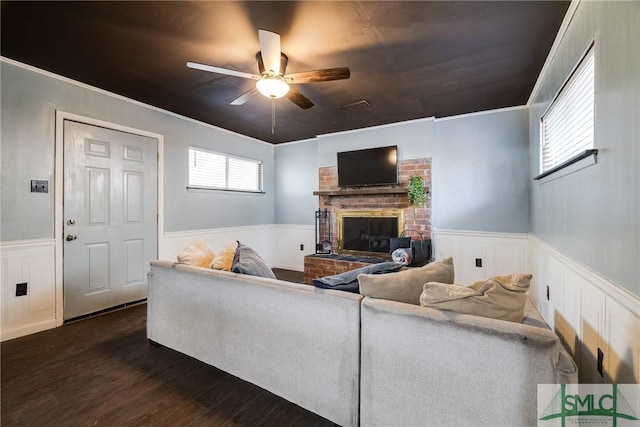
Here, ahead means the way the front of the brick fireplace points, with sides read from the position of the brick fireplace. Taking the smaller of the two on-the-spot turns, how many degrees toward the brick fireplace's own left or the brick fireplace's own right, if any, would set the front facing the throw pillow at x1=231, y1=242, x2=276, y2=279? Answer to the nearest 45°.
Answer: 0° — it already faces it

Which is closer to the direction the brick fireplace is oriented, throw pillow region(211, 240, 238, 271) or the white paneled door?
the throw pillow

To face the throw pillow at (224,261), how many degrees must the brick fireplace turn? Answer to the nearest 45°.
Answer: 0° — it already faces it

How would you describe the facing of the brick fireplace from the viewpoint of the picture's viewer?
facing the viewer

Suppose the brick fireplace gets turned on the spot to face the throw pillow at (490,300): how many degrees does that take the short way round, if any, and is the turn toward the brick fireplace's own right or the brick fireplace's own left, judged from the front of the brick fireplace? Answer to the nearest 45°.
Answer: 0° — it already faces it

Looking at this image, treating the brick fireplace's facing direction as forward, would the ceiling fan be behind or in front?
in front

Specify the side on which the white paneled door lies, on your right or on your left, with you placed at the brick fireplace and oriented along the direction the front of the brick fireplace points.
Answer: on your right

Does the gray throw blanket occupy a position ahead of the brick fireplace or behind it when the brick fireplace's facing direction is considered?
ahead

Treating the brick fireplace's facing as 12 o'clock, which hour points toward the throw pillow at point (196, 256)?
The throw pillow is roughly at 1 o'clock from the brick fireplace.
